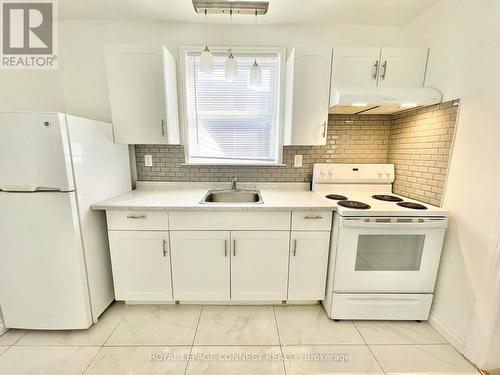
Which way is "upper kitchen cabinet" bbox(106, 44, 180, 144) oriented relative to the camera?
toward the camera

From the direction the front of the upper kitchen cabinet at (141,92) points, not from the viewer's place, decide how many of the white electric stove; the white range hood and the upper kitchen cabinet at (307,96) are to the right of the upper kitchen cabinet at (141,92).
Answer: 0

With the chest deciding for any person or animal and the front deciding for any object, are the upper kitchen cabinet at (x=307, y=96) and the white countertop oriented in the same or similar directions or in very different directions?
same or similar directions

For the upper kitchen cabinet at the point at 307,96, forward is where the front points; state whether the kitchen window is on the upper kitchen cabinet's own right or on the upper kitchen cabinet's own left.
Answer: on the upper kitchen cabinet's own right

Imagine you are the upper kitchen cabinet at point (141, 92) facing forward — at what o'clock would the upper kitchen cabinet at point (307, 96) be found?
the upper kitchen cabinet at point (307, 96) is roughly at 10 o'clock from the upper kitchen cabinet at point (141, 92).

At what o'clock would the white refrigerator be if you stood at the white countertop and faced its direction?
The white refrigerator is roughly at 3 o'clock from the white countertop.

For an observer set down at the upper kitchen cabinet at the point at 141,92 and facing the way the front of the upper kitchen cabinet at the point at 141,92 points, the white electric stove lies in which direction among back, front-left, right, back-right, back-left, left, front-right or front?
front-left

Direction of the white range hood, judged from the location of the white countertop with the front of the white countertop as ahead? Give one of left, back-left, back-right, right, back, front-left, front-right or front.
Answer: left

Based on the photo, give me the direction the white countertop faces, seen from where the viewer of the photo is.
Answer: facing the viewer

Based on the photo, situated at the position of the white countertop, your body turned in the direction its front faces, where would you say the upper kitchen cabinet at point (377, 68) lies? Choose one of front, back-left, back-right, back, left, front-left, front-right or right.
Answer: left

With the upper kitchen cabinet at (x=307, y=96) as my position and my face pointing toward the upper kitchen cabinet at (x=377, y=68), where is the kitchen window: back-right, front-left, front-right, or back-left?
back-left

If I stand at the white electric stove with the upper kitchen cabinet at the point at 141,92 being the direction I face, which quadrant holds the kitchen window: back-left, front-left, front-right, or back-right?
front-right

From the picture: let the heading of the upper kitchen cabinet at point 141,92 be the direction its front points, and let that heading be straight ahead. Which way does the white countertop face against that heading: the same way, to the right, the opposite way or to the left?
the same way

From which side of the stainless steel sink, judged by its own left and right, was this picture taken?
front
